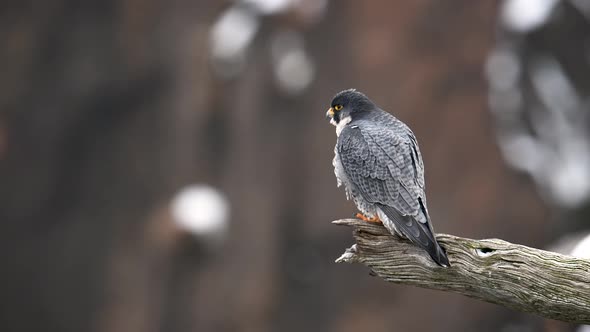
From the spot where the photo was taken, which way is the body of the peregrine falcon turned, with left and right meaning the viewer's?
facing away from the viewer and to the left of the viewer
